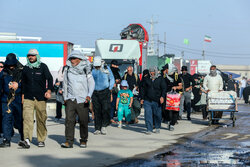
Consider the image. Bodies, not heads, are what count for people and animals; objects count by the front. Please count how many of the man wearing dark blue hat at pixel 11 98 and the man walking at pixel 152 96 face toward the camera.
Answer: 2

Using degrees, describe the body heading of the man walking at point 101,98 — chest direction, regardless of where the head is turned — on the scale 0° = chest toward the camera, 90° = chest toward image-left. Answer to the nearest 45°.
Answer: approximately 0°

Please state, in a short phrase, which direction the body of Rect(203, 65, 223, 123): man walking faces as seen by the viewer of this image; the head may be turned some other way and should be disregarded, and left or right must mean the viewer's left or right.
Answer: facing the viewer

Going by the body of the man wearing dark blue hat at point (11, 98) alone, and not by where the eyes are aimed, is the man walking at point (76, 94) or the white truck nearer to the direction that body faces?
the man walking

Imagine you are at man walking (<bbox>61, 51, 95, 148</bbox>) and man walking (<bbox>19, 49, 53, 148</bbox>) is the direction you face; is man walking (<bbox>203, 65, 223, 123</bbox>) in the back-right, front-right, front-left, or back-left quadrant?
back-right

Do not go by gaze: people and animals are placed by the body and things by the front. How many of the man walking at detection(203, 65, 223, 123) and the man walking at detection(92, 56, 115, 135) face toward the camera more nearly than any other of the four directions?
2

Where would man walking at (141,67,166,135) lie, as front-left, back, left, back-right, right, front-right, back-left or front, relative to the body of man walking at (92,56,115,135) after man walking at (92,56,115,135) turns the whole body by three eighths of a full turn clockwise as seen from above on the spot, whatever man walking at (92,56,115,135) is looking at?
back-right

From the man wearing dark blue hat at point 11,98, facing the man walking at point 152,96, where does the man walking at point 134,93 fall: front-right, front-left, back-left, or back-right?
front-left

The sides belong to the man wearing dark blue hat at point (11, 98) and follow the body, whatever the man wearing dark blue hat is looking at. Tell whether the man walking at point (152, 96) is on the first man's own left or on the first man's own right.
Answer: on the first man's own left

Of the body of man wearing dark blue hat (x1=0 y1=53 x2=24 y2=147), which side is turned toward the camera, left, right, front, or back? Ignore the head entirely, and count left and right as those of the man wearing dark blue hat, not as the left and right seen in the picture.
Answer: front

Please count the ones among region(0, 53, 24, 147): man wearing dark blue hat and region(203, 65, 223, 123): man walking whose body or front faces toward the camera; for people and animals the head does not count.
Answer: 2
